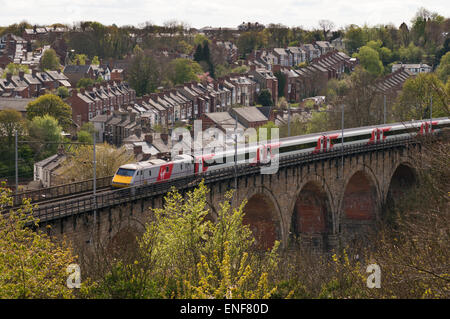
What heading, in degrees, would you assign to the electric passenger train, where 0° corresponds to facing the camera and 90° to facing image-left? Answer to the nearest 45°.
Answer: approximately 45°
